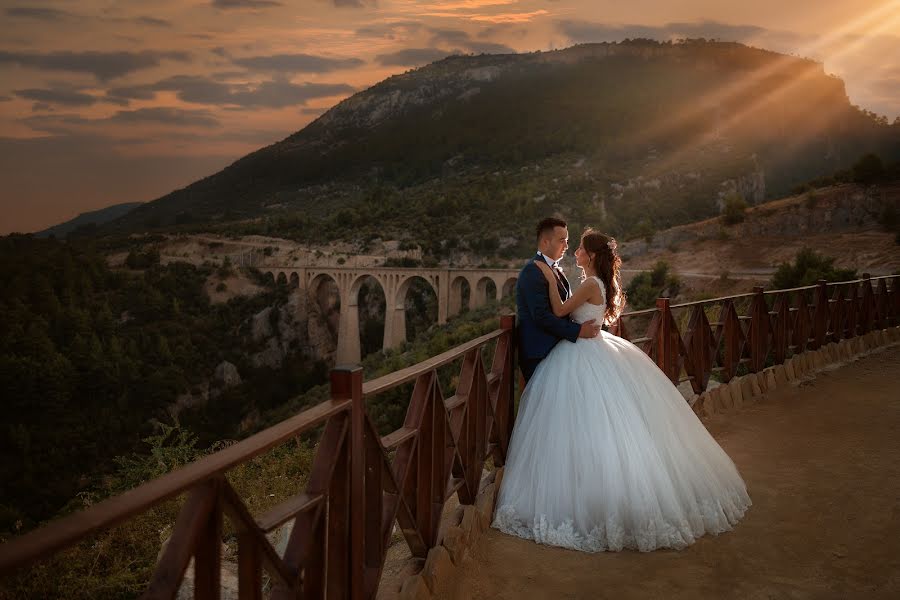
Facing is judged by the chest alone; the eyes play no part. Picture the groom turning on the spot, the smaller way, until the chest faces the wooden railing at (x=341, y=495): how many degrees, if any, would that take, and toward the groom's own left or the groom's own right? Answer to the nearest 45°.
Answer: approximately 90° to the groom's own right

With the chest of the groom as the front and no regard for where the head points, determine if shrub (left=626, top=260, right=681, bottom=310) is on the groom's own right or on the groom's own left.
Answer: on the groom's own left

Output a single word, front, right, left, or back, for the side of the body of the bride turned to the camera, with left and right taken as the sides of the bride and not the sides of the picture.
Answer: left

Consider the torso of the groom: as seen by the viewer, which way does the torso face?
to the viewer's right

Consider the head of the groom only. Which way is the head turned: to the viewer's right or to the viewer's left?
to the viewer's right

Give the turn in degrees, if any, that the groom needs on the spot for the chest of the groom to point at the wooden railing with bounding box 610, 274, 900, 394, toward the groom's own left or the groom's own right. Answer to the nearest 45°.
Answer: approximately 45° to the groom's own left

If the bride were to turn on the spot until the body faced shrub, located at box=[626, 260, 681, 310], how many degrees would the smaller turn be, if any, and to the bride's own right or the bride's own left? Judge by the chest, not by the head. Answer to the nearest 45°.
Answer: approximately 90° to the bride's own right

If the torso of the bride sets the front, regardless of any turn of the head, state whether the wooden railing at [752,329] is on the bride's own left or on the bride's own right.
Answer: on the bride's own right

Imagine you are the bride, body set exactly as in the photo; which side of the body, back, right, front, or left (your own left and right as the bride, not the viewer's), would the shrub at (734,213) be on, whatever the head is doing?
right

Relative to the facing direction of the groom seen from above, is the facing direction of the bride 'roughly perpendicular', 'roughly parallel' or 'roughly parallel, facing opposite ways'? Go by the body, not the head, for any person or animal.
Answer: roughly parallel, facing opposite ways

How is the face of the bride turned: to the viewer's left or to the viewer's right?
to the viewer's left

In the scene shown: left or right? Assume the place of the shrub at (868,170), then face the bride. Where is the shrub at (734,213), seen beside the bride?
right
